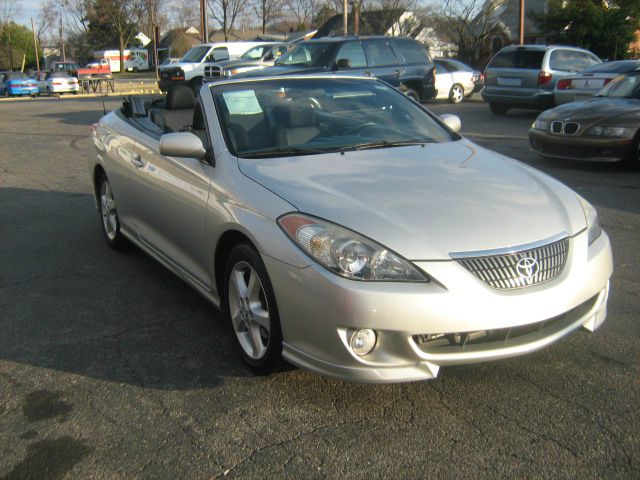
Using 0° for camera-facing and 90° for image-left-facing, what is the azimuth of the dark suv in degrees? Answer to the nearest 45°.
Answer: approximately 45°

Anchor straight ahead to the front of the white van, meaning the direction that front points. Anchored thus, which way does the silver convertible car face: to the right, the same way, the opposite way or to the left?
to the left

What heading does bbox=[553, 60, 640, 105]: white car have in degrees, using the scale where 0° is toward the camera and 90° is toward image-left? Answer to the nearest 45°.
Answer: approximately 225°

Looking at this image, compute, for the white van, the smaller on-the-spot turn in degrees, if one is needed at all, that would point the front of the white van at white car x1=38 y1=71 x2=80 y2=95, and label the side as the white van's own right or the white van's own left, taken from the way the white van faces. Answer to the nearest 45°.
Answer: approximately 90° to the white van's own right

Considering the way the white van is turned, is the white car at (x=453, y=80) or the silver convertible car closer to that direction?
the silver convertible car

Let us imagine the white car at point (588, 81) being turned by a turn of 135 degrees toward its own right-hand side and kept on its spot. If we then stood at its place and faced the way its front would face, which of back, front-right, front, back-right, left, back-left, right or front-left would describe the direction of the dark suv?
right

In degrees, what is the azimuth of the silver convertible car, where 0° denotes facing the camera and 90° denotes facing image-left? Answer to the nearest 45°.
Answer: approximately 315°

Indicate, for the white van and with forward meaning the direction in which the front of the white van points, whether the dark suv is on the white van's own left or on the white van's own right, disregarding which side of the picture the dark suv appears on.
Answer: on the white van's own left

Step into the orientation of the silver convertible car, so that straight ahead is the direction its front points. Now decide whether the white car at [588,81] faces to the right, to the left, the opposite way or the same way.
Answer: to the left

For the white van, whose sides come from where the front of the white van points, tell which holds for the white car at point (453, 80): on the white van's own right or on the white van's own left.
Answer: on the white van's own left

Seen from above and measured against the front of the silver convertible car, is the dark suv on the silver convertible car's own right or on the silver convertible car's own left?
on the silver convertible car's own left

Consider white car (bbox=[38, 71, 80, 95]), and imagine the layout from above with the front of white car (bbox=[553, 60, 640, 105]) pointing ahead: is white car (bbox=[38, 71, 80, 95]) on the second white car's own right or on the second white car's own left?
on the second white car's own left

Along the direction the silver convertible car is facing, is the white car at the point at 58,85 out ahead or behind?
behind
